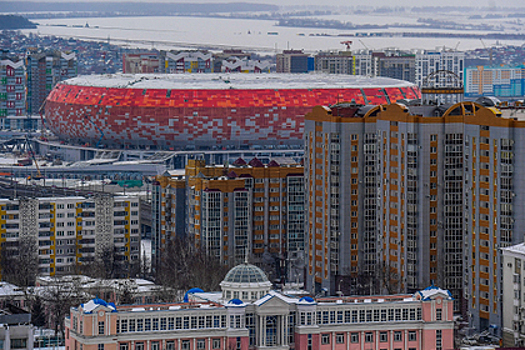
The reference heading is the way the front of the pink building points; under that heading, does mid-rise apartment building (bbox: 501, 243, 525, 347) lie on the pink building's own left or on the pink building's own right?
on the pink building's own left

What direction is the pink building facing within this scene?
toward the camera
